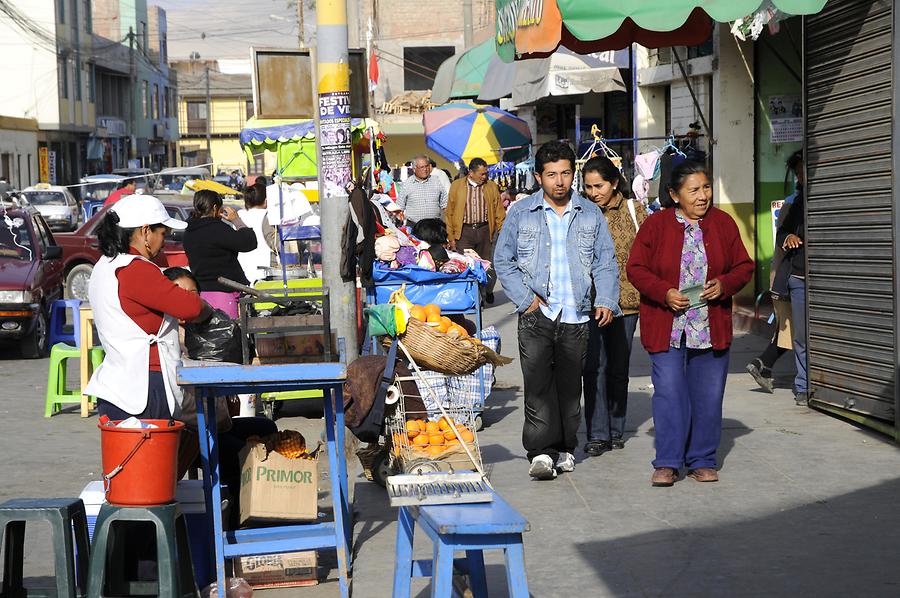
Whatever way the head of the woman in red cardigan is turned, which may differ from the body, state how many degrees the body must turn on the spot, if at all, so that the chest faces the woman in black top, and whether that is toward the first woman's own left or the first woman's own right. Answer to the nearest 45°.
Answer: approximately 135° to the first woman's own right

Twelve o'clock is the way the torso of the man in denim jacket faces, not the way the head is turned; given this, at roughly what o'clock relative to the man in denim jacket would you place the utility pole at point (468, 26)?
The utility pole is roughly at 6 o'clock from the man in denim jacket.

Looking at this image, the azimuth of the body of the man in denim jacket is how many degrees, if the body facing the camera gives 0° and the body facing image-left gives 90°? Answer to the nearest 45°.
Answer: approximately 0°

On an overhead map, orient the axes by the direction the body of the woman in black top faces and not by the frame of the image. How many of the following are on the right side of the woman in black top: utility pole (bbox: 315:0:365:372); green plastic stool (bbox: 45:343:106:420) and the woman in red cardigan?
2

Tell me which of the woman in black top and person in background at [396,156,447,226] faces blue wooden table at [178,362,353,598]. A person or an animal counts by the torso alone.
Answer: the person in background

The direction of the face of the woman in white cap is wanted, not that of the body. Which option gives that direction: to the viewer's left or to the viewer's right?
to the viewer's right

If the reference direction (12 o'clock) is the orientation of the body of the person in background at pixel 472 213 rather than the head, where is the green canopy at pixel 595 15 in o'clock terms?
The green canopy is roughly at 12 o'clock from the person in background.

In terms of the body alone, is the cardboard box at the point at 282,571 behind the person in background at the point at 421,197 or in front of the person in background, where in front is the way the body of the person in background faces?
in front

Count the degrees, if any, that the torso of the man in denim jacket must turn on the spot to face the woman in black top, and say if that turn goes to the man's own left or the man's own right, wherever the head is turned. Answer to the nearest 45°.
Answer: approximately 135° to the man's own right

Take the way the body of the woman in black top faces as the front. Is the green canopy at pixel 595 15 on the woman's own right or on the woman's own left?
on the woman's own right

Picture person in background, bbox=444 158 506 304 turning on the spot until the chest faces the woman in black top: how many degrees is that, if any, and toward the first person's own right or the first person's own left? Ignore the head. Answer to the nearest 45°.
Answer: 0° — they already face them
